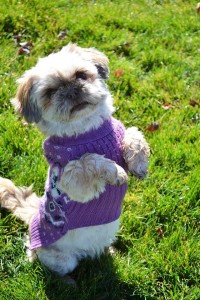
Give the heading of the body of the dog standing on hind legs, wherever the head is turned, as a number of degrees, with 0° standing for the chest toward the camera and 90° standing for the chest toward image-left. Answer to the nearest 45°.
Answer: approximately 315°

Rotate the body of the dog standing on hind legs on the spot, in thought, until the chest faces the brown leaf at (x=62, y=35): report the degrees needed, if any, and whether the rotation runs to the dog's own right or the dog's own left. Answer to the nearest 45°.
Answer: approximately 135° to the dog's own left

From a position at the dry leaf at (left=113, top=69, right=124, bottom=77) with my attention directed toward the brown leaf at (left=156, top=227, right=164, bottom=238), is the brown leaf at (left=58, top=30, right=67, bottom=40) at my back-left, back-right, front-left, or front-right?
back-right

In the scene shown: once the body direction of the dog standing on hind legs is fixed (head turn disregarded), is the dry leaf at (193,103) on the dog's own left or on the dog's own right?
on the dog's own left

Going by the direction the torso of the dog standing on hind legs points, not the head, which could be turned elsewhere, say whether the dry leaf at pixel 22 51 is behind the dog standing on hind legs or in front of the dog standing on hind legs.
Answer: behind

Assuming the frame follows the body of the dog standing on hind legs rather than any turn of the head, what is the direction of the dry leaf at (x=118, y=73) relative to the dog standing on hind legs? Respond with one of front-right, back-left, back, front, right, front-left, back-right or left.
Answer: back-left
